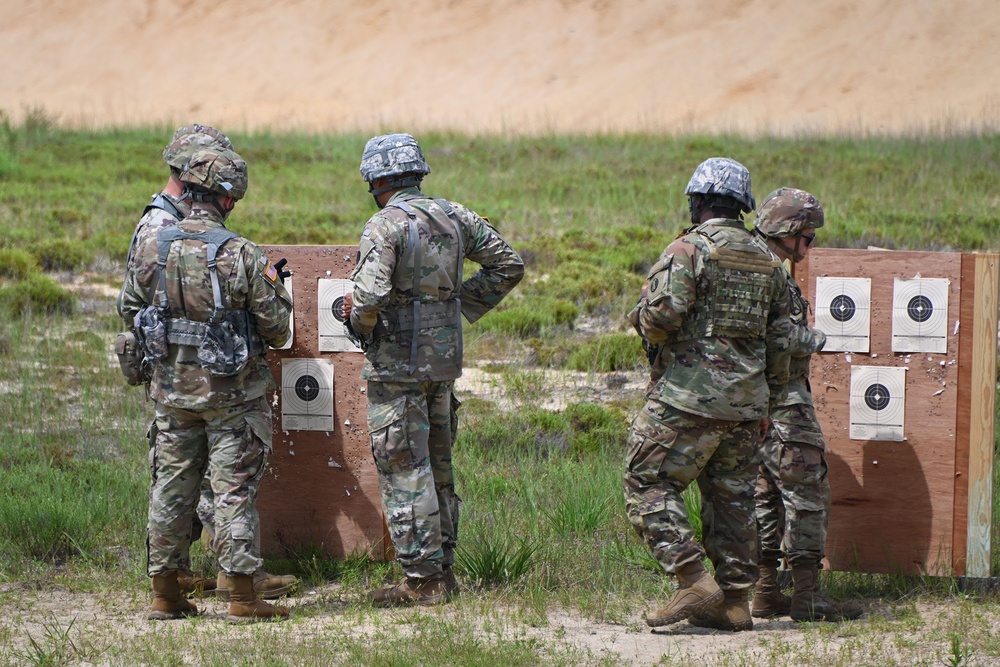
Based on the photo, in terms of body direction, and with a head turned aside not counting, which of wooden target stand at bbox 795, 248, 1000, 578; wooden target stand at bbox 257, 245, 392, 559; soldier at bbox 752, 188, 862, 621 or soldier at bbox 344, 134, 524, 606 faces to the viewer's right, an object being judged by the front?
soldier at bbox 752, 188, 862, 621

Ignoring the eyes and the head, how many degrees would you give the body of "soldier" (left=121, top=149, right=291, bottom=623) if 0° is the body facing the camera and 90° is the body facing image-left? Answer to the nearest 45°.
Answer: approximately 225°

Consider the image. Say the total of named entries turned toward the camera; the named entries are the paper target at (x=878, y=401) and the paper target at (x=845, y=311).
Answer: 2

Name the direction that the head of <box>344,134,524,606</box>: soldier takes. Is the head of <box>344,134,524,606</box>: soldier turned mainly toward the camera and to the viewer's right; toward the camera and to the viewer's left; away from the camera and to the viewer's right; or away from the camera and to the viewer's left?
away from the camera and to the viewer's left

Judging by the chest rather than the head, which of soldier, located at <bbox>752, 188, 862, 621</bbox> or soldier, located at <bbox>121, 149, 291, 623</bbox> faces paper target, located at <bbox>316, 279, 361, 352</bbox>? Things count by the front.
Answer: soldier, located at <bbox>121, 149, 291, 623</bbox>

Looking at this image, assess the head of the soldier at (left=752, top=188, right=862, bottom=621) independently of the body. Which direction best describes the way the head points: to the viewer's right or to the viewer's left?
to the viewer's right

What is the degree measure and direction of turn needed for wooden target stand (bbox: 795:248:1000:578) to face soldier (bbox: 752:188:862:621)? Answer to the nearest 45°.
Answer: approximately 45° to its right

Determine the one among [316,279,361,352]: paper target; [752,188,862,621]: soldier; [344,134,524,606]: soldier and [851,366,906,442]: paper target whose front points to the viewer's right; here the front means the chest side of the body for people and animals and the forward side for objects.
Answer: [752,188,862,621]: soldier

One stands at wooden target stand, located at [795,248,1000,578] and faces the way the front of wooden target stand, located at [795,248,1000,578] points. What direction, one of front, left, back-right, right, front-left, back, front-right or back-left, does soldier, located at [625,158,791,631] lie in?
front-right
